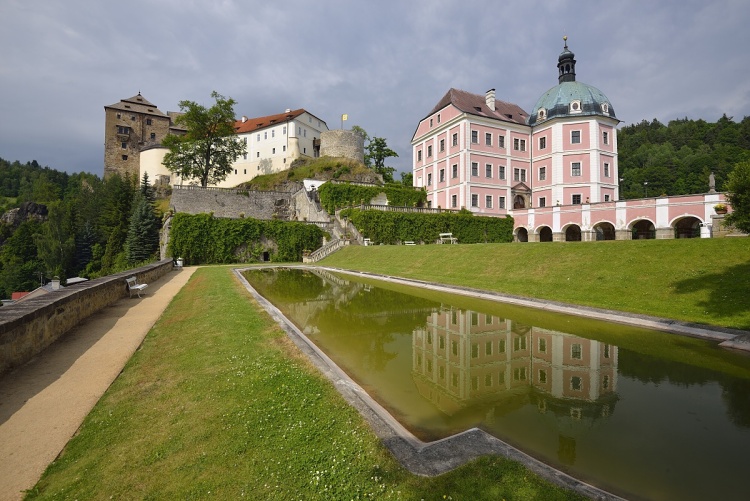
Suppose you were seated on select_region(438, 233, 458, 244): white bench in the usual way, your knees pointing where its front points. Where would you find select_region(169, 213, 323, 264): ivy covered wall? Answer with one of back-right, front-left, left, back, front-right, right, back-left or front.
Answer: right

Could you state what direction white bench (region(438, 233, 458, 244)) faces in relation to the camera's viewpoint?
facing the viewer

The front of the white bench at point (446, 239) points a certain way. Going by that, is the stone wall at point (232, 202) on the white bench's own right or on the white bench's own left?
on the white bench's own right

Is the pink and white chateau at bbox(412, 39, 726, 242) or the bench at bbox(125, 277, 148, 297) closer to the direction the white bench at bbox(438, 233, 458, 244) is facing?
the bench

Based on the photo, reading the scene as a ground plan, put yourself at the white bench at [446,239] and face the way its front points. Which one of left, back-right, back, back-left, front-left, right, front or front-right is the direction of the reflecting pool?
front

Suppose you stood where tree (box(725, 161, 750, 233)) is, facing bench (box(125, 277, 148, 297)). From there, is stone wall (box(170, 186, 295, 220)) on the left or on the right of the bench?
right

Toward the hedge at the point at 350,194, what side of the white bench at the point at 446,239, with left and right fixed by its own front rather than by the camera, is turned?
right

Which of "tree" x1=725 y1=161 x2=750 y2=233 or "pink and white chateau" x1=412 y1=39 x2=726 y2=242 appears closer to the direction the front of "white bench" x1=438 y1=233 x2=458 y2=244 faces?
the tree

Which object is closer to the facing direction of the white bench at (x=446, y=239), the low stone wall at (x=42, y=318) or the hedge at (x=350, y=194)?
the low stone wall
